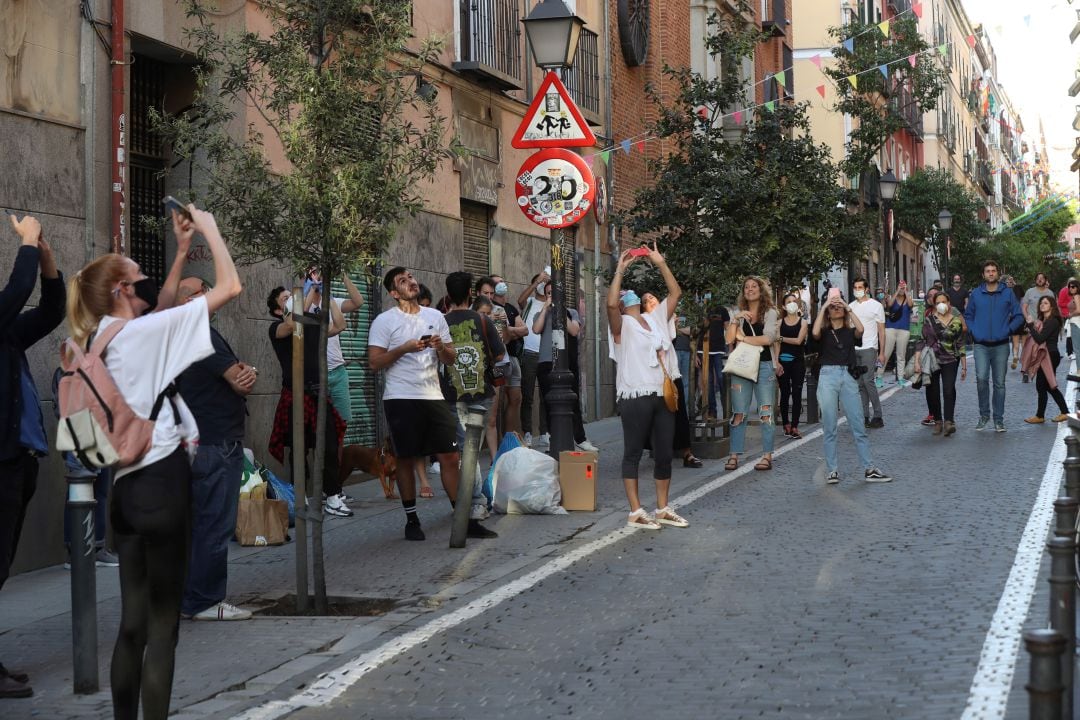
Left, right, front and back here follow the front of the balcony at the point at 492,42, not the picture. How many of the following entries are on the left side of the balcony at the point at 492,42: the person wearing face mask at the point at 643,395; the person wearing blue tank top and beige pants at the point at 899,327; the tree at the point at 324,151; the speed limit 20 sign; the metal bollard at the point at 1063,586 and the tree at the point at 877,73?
2

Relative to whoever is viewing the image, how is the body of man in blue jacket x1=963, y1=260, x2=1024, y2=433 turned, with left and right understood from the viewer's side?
facing the viewer

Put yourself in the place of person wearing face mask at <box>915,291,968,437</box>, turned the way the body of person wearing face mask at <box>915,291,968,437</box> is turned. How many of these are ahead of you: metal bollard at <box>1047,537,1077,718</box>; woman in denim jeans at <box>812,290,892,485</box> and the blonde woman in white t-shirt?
3

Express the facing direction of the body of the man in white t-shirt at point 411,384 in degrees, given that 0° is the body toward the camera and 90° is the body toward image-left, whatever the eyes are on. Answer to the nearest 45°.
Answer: approximately 315°

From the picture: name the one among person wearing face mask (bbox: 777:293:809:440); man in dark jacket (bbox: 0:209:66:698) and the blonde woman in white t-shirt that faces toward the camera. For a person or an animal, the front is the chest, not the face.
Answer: the person wearing face mask

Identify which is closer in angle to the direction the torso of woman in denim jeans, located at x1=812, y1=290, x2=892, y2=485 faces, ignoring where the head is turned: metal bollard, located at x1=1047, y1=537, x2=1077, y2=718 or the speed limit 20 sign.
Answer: the metal bollard

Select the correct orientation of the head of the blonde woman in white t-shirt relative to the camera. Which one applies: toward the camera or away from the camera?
away from the camera

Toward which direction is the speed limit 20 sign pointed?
toward the camera

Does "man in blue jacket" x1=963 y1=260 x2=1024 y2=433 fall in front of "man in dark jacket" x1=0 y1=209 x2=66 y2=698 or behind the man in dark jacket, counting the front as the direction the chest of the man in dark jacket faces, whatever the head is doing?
in front

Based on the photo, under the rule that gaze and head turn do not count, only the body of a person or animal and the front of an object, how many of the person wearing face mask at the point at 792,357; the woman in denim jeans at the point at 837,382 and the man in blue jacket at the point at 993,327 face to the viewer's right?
0

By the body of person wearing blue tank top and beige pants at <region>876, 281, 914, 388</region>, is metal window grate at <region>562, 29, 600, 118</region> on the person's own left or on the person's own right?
on the person's own right
